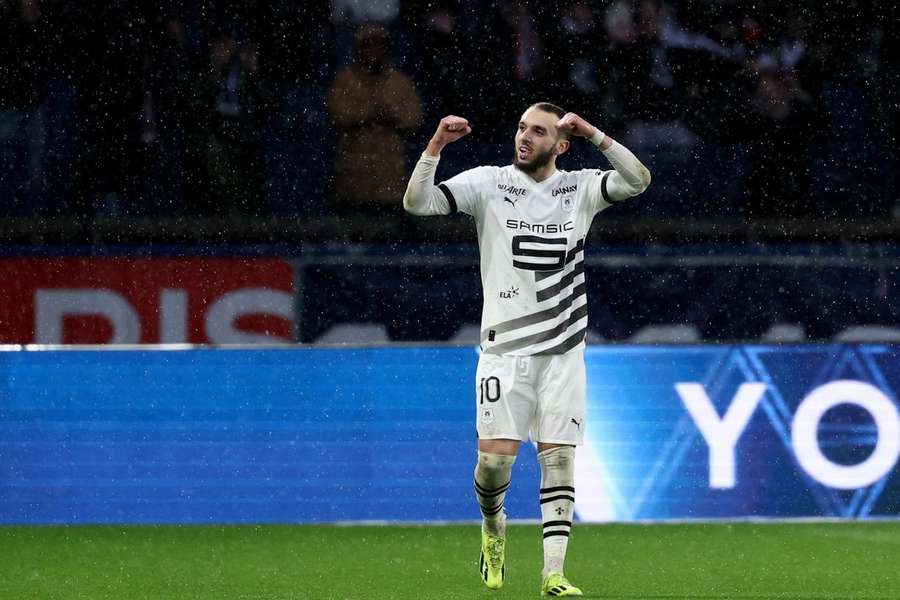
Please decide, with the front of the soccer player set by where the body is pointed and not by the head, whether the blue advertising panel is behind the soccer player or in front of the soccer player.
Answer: behind

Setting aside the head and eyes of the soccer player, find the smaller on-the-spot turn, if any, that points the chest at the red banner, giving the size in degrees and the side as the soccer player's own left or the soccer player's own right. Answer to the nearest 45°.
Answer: approximately 135° to the soccer player's own right

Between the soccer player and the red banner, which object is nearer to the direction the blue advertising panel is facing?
the soccer player

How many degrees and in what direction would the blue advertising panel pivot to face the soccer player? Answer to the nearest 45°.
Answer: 0° — it already faces them

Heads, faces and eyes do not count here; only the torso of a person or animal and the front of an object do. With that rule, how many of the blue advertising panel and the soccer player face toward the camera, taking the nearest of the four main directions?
2

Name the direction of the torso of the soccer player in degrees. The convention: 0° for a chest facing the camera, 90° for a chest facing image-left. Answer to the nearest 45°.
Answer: approximately 0°

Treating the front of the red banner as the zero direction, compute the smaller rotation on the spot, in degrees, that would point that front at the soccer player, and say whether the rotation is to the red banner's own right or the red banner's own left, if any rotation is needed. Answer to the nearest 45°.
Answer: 0° — it already faces them

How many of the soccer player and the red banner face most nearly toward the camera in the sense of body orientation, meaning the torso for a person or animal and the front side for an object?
2

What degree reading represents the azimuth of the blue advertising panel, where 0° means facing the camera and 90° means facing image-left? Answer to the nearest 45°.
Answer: approximately 0°
